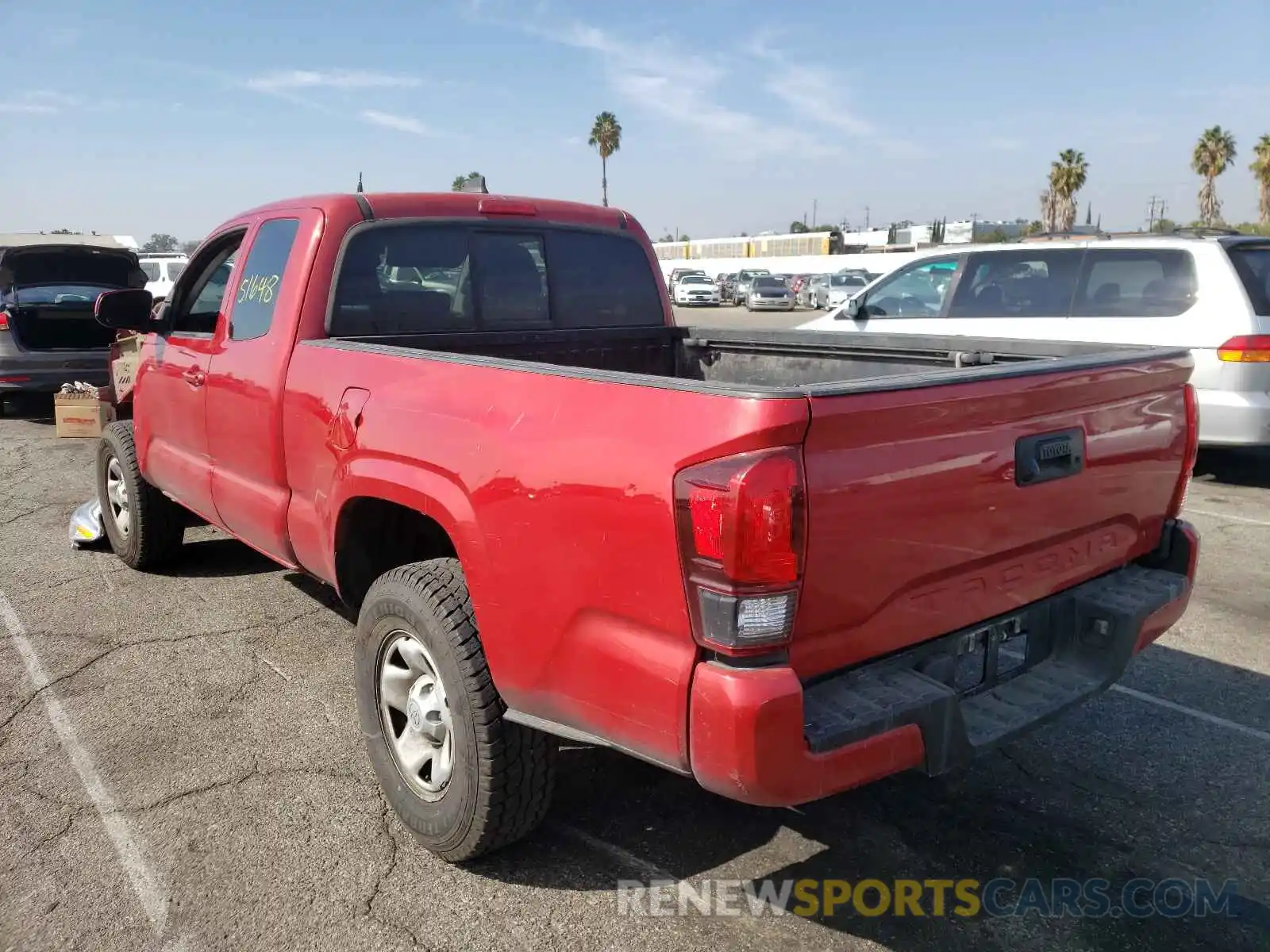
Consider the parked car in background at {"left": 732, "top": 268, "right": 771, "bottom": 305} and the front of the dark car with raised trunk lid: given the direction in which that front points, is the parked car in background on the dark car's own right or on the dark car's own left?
on the dark car's own right

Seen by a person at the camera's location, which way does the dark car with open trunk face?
facing away from the viewer

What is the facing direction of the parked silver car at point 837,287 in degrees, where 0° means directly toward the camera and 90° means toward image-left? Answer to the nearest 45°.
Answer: approximately 45°

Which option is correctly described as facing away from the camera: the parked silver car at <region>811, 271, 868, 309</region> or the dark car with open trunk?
the dark car with open trunk

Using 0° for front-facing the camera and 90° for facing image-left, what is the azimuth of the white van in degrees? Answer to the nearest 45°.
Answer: approximately 135°

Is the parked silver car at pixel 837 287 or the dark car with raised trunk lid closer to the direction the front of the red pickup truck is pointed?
the dark car with raised trunk lid

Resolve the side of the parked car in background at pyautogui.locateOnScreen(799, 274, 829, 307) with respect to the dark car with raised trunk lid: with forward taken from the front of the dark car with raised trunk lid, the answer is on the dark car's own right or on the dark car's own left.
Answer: on the dark car's own right

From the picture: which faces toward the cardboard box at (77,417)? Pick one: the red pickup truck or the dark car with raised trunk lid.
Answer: the red pickup truck

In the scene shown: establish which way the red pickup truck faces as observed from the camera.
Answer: facing away from the viewer and to the left of the viewer
